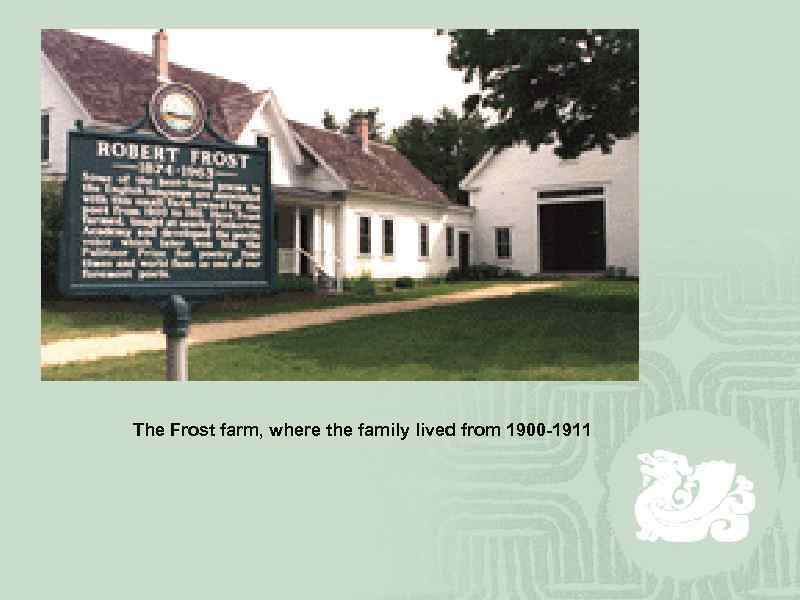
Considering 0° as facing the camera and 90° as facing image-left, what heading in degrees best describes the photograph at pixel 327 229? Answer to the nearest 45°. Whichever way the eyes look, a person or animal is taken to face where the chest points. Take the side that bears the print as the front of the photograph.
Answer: approximately 0°
